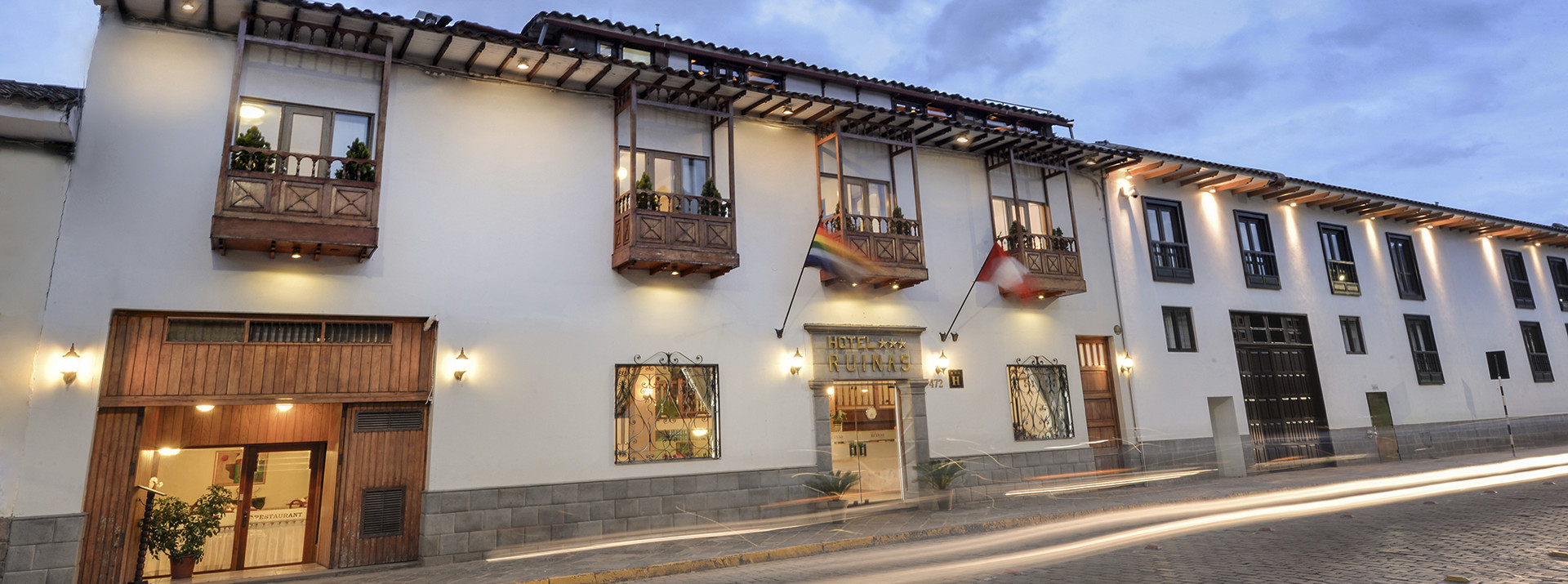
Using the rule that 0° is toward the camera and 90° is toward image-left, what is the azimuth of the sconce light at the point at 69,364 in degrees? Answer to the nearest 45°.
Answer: approximately 0°

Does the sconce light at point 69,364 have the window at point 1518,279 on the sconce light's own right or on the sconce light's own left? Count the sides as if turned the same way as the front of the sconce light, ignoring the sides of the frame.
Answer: on the sconce light's own left

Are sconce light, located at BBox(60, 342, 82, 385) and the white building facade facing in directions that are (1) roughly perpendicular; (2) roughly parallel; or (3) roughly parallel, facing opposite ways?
roughly parallel

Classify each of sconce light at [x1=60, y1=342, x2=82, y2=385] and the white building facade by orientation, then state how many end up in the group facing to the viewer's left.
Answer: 0

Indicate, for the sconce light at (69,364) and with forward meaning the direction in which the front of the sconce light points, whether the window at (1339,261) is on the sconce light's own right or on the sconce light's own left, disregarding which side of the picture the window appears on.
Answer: on the sconce light's own left

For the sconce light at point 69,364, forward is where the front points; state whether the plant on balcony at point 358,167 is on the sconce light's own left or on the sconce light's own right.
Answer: on the sconce light's own left

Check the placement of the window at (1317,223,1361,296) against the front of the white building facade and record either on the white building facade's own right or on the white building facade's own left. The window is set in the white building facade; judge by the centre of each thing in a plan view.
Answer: on the white building facade's own left

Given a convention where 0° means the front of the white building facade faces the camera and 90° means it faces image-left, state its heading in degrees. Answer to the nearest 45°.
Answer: approximately 315°

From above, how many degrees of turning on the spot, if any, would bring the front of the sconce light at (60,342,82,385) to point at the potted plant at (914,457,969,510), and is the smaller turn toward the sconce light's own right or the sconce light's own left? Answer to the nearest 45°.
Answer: approximately 90° to the sconce light's own left
